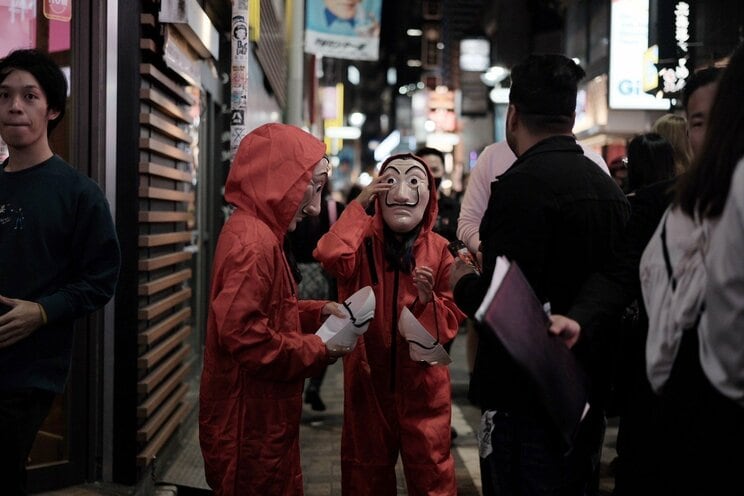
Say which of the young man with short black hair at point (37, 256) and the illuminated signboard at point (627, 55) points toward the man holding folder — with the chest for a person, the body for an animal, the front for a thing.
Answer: the illuminated signboard

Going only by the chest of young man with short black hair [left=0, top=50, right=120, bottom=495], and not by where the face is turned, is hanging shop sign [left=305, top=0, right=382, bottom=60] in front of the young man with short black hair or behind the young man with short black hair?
behind

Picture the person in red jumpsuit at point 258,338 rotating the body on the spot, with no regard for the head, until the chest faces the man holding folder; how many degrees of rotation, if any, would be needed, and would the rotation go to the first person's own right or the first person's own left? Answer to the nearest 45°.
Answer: approximately 45° to the first person's own right

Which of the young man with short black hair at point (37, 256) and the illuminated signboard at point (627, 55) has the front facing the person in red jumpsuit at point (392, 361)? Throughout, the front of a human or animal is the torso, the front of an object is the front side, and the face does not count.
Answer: the illuminated signboard

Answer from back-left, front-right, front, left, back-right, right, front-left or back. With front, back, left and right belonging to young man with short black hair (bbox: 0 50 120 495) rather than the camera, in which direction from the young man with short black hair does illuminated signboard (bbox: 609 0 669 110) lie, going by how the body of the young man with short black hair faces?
back

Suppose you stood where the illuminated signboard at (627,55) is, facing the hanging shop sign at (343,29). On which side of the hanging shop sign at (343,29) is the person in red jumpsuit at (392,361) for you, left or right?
left

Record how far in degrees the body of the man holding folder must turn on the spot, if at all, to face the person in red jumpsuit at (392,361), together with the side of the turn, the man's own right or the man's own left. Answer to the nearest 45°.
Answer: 0° — they already face them

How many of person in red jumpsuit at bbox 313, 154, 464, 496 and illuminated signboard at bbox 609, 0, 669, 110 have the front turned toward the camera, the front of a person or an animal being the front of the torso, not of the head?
2

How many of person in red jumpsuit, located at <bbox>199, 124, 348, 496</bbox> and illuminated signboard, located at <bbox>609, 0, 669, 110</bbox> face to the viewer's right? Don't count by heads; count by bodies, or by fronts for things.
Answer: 1

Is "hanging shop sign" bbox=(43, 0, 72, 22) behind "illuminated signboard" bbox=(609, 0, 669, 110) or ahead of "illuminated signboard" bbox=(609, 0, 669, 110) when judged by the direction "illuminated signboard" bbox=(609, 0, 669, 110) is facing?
ahead

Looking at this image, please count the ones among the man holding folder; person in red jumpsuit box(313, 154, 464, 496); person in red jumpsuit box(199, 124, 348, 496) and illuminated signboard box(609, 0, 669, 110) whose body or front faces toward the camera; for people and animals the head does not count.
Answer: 2

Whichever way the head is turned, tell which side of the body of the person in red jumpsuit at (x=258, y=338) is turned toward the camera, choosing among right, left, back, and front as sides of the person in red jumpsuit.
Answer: right

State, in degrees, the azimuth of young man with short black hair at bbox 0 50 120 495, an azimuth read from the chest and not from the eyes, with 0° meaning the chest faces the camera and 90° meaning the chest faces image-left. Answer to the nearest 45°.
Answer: approximately 45°

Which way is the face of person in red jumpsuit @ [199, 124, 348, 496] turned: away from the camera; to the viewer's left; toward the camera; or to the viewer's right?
to the viewer's right

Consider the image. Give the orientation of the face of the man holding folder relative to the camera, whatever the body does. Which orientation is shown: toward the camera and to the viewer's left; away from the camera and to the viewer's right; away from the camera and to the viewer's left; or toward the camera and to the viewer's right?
away from the camera and to the viewer's left

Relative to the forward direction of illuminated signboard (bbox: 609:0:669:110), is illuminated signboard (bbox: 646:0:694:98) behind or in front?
in front

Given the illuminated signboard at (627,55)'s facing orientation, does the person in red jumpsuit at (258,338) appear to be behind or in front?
in front
